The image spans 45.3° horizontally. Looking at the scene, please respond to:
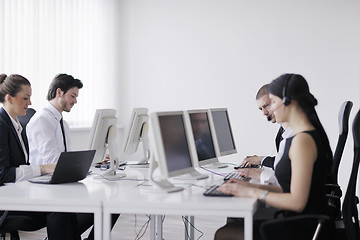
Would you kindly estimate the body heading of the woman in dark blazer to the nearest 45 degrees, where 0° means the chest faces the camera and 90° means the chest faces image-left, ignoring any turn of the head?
approximately 270°

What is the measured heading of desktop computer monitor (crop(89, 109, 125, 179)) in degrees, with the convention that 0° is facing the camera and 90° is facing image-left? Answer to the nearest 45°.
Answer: approximately 135°

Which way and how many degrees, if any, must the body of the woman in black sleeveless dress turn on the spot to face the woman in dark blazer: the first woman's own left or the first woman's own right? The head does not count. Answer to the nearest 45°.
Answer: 0° — they already face them

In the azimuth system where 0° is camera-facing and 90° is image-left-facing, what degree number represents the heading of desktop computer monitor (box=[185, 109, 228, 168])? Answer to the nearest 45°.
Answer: approximately 315°

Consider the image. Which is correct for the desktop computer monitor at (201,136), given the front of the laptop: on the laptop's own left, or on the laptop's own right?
on the laptop's own right

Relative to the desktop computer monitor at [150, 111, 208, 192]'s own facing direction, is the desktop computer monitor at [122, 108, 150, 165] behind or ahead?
behind

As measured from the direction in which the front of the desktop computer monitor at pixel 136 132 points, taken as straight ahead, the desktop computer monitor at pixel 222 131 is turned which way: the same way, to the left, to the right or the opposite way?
the opposite way

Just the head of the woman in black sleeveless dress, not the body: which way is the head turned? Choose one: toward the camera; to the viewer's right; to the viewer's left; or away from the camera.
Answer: to the viewer's left
